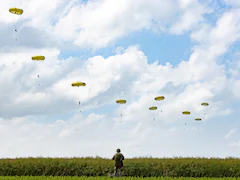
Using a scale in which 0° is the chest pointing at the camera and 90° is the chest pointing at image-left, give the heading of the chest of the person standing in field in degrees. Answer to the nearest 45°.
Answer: approximately 180°
